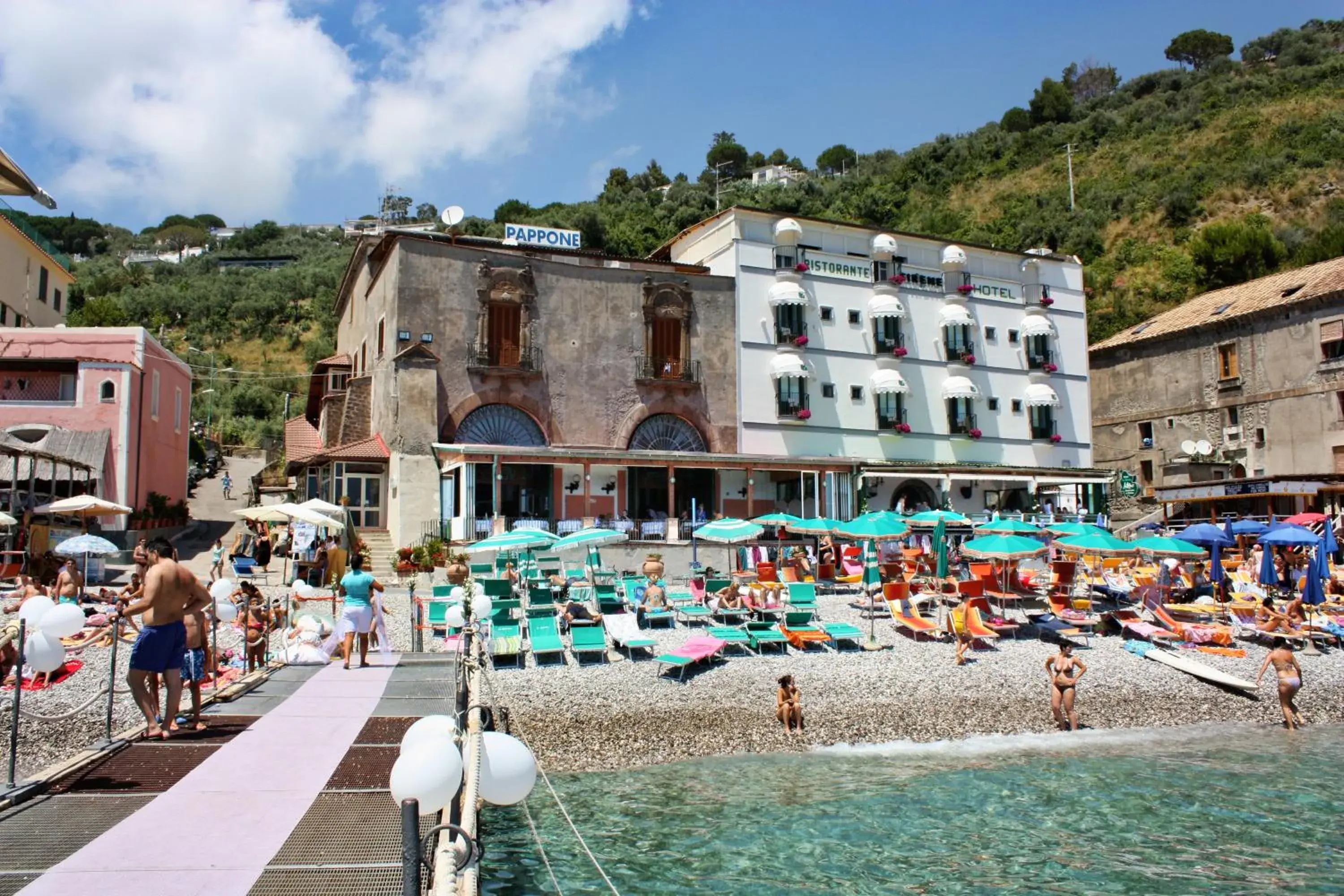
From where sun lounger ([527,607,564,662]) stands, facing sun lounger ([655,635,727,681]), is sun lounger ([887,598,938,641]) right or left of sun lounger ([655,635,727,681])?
left

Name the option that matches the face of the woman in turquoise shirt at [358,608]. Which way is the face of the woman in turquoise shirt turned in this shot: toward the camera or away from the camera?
away from the camera

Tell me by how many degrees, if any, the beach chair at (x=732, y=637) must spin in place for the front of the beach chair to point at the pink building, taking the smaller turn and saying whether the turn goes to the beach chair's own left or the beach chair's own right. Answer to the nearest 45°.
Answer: approximately 180°

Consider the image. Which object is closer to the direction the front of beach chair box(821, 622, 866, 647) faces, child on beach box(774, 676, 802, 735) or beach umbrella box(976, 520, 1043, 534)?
the child on beach

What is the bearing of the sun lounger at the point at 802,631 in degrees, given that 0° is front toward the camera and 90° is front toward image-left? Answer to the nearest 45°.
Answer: approximately 315°

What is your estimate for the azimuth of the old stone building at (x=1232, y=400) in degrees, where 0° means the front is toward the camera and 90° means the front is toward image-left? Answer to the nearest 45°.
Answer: approximately 45°

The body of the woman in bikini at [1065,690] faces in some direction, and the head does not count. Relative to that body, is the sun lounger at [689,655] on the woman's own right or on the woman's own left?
on the woman's own right

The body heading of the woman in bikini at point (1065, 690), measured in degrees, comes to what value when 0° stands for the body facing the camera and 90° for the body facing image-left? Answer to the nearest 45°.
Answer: approximately 0°

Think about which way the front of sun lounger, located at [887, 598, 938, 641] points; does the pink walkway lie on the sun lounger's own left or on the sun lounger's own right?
on the sun lounger's own right

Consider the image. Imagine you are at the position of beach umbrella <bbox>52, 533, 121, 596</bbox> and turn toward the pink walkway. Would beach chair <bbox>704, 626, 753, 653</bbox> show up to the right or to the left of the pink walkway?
left

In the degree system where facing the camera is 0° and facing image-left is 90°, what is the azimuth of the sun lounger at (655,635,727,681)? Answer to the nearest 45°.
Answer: approximately 45°
